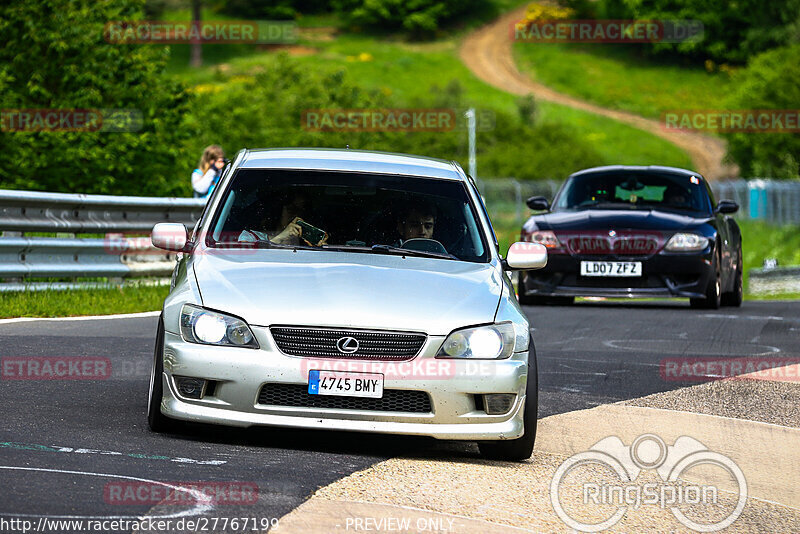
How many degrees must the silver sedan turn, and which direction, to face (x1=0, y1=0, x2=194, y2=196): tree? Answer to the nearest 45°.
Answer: approximately 180°

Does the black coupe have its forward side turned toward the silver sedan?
yes

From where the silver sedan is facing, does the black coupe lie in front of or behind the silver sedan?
behind

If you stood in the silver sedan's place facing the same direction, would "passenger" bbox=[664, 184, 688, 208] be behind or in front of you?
behind

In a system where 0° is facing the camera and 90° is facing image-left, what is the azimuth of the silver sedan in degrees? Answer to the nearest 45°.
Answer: approximately 0°

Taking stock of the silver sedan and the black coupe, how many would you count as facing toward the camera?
2

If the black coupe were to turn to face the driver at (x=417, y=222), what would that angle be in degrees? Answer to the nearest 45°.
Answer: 0° — it already faces them

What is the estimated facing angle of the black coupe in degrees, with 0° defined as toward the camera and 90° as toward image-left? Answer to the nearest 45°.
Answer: approximately 0°

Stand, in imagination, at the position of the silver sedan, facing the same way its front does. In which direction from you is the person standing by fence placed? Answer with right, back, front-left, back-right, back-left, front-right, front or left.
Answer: back
